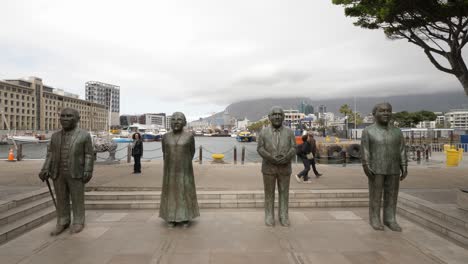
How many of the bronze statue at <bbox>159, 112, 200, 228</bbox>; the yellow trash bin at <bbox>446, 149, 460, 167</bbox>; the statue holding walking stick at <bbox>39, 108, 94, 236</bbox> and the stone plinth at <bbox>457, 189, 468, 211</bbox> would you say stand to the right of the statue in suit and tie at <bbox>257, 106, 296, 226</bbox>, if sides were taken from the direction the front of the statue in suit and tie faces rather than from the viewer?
2

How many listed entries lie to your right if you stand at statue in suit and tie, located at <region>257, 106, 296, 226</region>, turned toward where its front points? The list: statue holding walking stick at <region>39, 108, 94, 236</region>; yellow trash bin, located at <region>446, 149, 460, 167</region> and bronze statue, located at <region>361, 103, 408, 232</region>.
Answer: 1

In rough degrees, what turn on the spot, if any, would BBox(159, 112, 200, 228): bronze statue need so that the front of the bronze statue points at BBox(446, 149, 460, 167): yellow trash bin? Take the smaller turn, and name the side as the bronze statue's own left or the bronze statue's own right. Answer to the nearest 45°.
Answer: approximately 135° to the bronze statue's own left

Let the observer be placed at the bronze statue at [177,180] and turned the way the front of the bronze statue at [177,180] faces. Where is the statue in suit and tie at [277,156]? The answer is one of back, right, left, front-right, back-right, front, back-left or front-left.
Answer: left

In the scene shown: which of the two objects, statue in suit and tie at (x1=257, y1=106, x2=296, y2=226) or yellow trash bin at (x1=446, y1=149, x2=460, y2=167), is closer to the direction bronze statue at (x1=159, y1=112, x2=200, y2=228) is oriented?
the statue in suit and tie

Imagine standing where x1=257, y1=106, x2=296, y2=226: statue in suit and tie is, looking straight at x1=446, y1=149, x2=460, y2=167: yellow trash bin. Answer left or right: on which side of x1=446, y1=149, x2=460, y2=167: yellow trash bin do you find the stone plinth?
right

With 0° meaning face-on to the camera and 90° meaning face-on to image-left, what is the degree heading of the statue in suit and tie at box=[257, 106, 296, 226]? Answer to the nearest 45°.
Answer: approximately 0°

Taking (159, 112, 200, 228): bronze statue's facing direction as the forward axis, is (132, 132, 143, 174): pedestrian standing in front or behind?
behind

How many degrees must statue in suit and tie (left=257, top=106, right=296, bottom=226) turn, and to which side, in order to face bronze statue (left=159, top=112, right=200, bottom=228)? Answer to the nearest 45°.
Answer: approximately 90° to its right

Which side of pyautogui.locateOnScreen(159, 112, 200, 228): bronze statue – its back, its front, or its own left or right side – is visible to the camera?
front

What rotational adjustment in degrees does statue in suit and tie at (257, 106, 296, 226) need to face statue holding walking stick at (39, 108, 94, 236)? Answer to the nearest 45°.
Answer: approximately 90° to its right

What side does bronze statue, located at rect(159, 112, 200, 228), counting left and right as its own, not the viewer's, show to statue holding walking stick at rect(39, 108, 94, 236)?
right

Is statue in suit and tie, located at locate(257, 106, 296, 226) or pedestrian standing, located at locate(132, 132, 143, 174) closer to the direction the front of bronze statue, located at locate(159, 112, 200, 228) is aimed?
the statue in suit and tie

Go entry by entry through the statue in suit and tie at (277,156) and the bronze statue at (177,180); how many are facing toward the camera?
2
